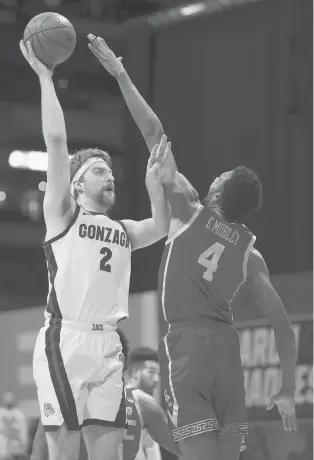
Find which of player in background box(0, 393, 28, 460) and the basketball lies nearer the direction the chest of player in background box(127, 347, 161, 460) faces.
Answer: the basketball

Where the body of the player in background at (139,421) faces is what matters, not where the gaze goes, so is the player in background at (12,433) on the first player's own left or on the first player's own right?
on the first player's own right

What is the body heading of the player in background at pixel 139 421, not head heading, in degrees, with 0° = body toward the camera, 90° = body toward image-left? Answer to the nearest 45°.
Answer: approximately 45°
